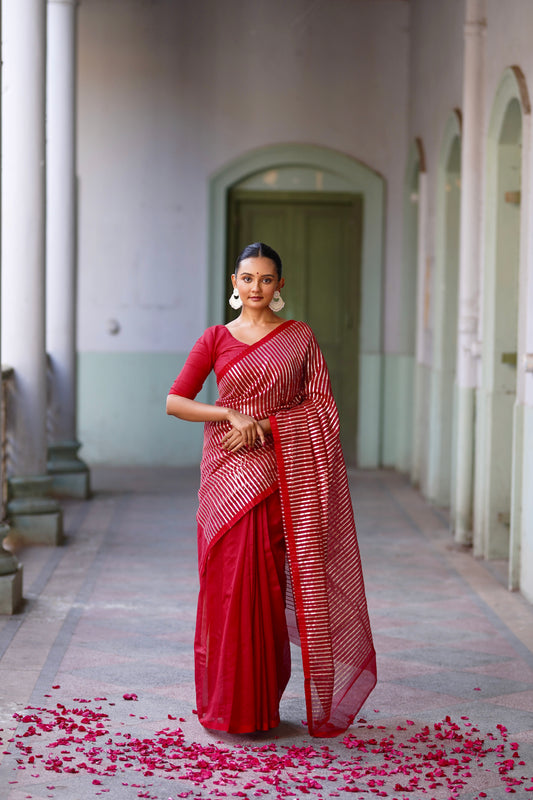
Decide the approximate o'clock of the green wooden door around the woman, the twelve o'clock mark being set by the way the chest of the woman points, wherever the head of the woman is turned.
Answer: The green wooden door is roughly at 6 o'clock from the woman.

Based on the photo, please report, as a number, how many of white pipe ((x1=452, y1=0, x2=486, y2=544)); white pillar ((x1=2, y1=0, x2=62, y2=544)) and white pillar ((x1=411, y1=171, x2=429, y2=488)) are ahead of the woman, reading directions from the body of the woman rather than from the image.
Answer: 0

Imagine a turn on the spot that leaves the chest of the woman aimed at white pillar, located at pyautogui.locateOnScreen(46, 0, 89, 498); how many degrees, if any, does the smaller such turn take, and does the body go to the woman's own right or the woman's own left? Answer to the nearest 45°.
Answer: approximately 180°

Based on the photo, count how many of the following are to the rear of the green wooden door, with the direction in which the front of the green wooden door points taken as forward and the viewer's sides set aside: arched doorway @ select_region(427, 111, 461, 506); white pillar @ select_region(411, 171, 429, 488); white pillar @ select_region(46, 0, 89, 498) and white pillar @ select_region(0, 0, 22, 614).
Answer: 0

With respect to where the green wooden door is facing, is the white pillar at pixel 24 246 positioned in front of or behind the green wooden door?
in front

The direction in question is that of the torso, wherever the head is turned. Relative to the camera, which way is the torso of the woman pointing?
toward the camera

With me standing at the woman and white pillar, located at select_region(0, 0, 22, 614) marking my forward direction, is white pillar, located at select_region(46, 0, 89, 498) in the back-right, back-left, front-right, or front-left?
front-right

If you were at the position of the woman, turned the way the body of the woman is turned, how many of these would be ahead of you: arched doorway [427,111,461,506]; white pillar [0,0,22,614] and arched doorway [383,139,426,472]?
0

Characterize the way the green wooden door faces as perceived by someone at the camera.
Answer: facing the viewer

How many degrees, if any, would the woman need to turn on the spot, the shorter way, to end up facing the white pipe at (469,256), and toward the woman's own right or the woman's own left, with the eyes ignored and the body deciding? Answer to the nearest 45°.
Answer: approximately 180°

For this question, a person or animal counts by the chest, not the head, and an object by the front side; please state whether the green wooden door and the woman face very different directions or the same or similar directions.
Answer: same or similar directions

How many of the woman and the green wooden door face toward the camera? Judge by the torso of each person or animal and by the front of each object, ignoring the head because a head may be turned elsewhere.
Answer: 2

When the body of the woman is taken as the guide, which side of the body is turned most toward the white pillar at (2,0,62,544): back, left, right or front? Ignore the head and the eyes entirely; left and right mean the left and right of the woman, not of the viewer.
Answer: back

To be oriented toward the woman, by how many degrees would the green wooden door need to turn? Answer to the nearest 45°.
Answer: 0° — it already faces them

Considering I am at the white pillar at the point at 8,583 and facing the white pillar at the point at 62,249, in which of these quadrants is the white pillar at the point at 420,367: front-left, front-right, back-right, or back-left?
front-right
